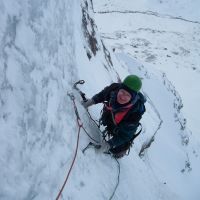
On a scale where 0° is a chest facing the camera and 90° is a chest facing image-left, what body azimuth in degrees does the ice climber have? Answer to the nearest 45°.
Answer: approximately 45°
